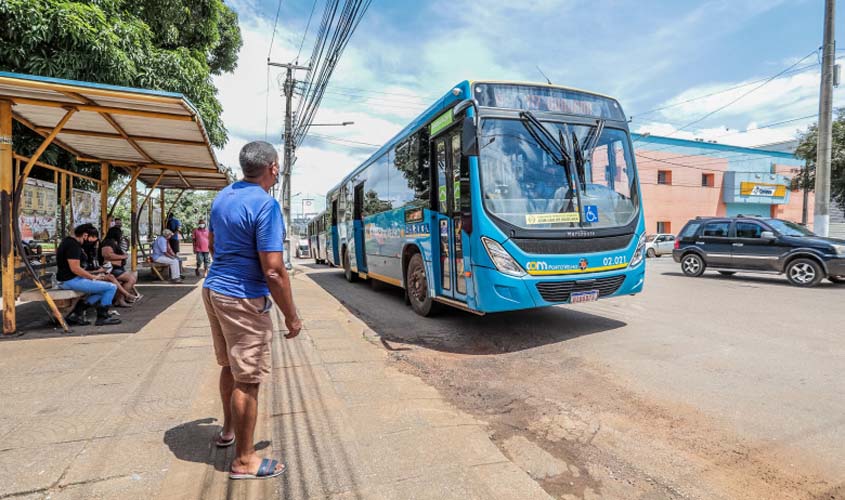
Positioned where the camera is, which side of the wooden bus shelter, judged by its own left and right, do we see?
right

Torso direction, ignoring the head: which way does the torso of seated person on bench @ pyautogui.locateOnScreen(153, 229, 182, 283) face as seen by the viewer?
to the viewer's right

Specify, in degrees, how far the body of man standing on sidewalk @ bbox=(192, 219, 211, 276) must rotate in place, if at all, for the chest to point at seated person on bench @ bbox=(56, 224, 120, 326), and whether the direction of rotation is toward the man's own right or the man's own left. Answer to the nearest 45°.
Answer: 0° — they already face them

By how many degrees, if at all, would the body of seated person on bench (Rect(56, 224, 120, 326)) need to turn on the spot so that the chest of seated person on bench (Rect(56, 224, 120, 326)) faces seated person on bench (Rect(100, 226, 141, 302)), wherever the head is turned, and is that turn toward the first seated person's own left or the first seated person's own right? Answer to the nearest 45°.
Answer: approximately 90° to the first seated person's own left

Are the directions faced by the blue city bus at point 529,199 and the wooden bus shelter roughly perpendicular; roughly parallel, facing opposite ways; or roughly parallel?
roughly perpendicular

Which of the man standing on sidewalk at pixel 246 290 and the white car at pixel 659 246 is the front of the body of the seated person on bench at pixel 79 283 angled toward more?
the white car

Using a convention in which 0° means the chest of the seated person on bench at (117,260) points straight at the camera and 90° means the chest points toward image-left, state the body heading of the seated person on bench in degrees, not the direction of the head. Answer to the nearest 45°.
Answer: approximately 270°

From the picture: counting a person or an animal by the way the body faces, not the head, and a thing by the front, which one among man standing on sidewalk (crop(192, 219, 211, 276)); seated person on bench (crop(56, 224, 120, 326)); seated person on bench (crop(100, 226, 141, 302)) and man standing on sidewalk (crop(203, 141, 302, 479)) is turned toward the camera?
man standing on sidewalk (crop(192, 219, 211, 276))
